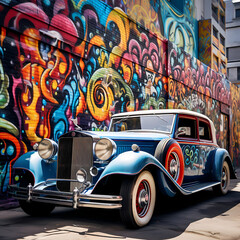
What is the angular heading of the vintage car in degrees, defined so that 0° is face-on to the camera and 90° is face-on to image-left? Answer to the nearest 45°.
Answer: approximately 45°
